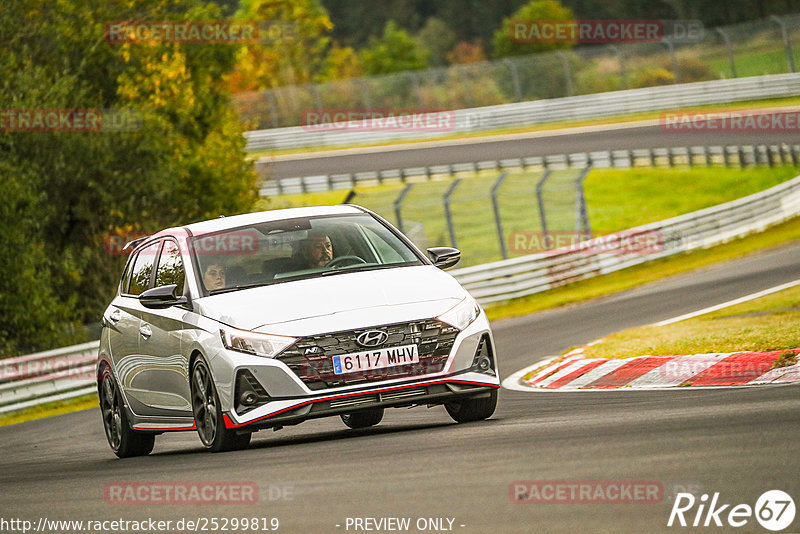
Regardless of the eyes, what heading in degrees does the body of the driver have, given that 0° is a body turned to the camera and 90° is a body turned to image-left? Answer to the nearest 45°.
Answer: approximately 315°

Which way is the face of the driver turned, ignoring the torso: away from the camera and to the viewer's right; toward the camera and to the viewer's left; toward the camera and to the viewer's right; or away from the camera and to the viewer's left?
toward the camera and to the viewer's right

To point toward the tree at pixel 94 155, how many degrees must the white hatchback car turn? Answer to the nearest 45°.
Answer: approximately 135° to its left

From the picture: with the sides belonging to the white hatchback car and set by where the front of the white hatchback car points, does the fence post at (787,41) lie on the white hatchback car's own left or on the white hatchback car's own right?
on the white hatchback car's own left

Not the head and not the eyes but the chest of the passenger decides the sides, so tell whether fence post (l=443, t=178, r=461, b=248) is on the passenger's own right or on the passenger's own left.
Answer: on the passenger's own left

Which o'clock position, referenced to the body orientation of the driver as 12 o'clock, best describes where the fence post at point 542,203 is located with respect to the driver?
The fence post is roughly at 8 o'clock from the driver.

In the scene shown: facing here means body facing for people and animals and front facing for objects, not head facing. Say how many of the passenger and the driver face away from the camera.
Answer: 0

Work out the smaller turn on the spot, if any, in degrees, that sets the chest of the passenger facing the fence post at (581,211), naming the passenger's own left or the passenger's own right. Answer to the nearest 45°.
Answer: approximately 90° to the passenger's own left

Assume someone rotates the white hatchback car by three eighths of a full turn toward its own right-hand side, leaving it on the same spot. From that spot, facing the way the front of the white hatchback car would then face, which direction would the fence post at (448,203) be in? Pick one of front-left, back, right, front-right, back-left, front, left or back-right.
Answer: right

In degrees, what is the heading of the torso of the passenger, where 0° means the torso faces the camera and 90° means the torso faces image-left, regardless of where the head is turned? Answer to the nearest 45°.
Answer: approximately 315°

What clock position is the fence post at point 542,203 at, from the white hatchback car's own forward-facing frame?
The fence post is roughly at 8 o'clock from the white hatchback car.

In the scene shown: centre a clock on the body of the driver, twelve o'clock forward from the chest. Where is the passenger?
The passenger is roughly at 4 o'clock from the driver.
